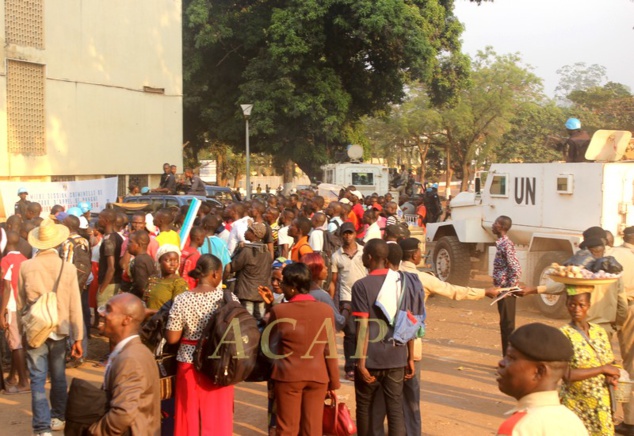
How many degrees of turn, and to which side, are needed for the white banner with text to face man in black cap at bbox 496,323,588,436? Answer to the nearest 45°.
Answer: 0° — it already faces them

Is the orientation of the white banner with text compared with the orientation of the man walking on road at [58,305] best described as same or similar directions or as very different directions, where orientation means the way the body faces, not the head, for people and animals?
very different directions

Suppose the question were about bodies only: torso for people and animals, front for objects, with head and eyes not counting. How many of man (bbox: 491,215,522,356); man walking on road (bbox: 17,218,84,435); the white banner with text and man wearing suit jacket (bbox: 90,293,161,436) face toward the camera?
1

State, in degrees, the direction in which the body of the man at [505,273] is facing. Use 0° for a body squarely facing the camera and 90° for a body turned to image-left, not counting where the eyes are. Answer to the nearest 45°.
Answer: approximately 90°

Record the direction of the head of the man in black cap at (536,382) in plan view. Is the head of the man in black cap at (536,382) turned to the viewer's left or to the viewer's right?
to the viewer's left

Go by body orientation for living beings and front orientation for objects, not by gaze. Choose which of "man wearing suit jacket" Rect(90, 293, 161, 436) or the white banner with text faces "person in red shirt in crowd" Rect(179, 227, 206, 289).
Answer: the white banner with text

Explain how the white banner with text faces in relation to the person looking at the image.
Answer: facing the viewer

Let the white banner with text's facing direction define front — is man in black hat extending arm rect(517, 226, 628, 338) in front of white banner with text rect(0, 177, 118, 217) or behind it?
in front

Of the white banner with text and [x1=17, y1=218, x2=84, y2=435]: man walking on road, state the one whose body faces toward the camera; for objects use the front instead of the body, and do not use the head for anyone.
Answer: the white banner with text

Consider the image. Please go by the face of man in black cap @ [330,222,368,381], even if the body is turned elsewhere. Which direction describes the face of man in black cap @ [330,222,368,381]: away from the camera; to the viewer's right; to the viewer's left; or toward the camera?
toward the camera

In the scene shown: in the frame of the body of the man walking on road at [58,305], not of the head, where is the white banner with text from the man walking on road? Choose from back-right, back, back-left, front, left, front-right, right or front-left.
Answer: front

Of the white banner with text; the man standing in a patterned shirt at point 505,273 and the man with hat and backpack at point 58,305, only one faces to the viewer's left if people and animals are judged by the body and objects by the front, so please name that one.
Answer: the man standing in a patterned shirt at point 505,273

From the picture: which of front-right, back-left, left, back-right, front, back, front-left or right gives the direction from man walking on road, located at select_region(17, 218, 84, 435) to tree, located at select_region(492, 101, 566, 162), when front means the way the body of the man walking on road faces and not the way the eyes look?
front-right

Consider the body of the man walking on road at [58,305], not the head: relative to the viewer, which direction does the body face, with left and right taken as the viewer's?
facing away from the viewer
